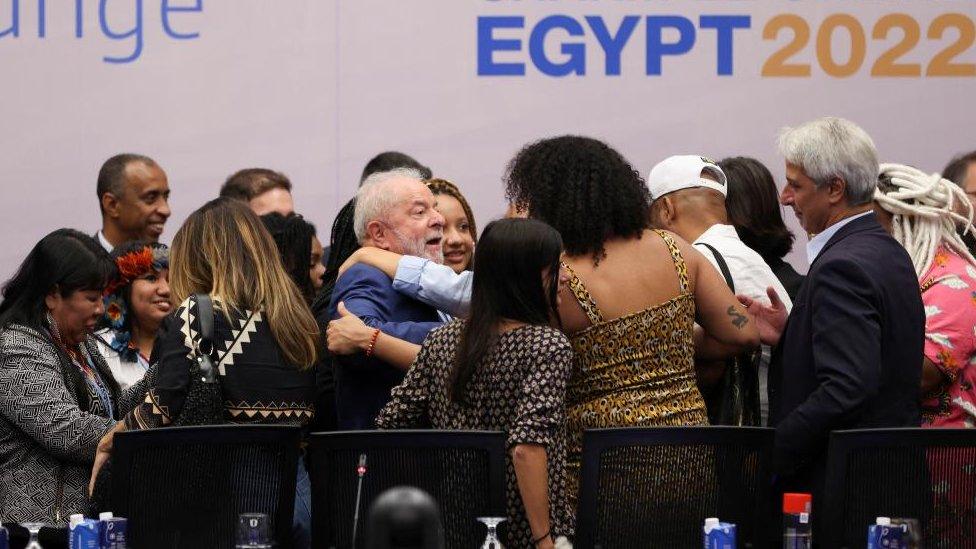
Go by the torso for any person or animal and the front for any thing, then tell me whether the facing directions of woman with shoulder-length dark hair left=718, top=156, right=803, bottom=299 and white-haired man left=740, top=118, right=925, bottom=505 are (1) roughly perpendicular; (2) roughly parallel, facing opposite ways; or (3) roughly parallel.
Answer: roughly perpendicular

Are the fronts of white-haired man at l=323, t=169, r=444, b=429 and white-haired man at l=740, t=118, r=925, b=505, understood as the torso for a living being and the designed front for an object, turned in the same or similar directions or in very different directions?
very different directions

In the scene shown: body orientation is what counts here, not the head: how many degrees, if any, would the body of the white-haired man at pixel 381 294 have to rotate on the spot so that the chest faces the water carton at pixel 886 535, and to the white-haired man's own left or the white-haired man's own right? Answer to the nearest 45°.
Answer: approximately 45° to the white-haired man's own right

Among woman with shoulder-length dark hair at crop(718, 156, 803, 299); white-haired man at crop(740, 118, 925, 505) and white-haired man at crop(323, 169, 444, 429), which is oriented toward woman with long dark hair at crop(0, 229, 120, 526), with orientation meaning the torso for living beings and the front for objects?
white-haired man at crop(740, 118, 925, 505)

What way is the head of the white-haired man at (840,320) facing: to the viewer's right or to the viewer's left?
to the viewer's left

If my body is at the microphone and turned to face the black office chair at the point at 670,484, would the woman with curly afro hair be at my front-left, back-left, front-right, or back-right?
front-left

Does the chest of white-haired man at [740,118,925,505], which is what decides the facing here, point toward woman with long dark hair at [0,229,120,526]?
yes

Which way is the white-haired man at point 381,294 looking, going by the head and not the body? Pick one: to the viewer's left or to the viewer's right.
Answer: to the viewer's right

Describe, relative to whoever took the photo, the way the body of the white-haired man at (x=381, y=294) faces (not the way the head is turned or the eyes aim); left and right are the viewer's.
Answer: facing to the right of the viewer

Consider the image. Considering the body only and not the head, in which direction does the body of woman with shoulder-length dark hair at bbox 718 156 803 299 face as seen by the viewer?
away from the camera

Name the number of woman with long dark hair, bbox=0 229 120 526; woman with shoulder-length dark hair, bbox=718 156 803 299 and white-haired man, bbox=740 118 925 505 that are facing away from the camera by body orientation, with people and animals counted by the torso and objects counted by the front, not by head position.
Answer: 1

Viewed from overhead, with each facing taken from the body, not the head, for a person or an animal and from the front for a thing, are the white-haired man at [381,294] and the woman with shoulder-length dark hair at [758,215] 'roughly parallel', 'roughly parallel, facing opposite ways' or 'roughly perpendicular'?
roughly perpendicular

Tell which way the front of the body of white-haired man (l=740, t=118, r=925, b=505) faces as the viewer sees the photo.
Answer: to the viewer's left

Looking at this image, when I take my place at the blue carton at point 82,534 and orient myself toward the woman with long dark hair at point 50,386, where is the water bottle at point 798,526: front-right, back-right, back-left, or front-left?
back-right
